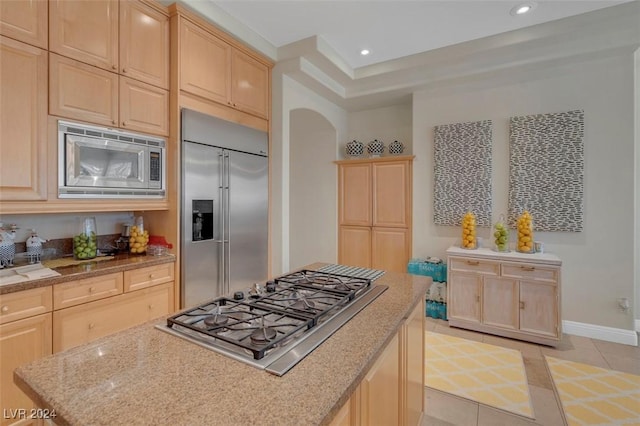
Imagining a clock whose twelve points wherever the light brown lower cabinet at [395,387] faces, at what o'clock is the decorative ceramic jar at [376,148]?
The decorative ceramic jar is roughly at 9 o'clock from the light brown lower cabinet.

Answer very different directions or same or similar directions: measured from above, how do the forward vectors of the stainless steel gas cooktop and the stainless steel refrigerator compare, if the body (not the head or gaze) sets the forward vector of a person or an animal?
very different directions

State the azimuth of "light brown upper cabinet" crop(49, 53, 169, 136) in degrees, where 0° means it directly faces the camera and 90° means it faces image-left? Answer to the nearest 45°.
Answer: approximately 315°

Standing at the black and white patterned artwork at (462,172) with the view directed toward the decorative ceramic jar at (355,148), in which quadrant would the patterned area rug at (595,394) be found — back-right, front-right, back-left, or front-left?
back-left

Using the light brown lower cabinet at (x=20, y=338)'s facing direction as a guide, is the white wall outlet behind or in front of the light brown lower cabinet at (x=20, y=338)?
in front

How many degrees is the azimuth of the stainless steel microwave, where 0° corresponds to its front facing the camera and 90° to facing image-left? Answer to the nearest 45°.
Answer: approximately 315°

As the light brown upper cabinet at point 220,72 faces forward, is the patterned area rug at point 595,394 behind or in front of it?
in front

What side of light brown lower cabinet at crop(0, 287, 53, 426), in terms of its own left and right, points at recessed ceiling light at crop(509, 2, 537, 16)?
front

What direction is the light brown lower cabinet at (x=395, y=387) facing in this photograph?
to the viewer's right

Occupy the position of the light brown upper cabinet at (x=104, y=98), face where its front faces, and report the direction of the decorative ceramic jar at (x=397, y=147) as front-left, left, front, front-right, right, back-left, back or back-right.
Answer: front-left

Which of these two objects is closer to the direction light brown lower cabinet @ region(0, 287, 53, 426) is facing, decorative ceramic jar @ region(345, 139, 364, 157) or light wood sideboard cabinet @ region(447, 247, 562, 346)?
the light wood sideboard cabinet

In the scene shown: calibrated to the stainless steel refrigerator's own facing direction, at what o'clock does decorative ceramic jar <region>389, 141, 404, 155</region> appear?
The decorative ceramic jar is roughly at 10 o'clock from the stainless steel refrigerator.
